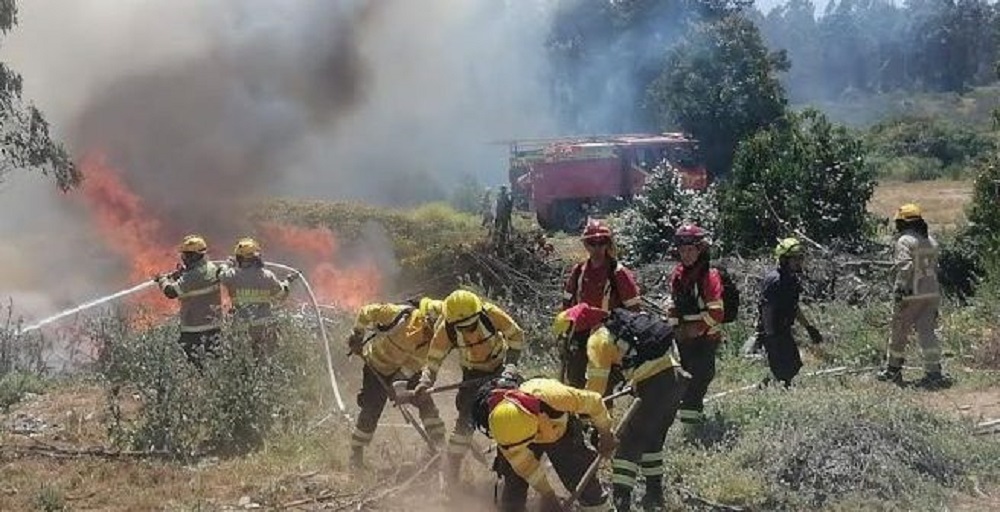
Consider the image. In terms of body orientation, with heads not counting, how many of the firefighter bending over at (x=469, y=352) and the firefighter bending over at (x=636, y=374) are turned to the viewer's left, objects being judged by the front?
1

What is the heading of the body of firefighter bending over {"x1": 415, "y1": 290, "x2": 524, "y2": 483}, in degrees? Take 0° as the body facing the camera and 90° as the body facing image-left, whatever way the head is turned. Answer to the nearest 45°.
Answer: approximately 0°

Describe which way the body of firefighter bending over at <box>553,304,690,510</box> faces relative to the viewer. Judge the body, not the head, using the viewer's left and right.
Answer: facing to the left of the viewer

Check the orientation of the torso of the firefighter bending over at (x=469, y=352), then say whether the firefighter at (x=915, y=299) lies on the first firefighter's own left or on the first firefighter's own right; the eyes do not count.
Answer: on the first firefighter's own left

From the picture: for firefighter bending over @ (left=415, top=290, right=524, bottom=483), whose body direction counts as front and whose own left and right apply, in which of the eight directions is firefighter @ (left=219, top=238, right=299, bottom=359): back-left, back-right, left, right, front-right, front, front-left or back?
back-right

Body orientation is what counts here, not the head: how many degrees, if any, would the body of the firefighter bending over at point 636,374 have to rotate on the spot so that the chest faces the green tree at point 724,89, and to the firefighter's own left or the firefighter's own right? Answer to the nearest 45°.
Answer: approximately 90° to the firefighter's own right

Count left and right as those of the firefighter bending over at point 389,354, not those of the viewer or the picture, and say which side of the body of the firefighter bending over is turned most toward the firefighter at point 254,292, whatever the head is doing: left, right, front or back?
back

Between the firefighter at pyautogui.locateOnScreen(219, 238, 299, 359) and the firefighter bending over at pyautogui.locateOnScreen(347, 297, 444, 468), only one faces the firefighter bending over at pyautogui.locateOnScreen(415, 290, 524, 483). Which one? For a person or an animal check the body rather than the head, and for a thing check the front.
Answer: the firefighter bending over at pyautogui.locateOnScreen(347, 297, 444, 468)

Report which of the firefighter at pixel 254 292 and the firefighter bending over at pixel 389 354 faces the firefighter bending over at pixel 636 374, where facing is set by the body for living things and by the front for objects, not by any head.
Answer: the firefighter bending over at pixel 389 354

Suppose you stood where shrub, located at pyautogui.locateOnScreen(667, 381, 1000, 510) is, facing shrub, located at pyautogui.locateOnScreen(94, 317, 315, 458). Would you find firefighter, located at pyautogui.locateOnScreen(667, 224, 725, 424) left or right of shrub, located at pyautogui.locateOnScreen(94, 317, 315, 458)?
right

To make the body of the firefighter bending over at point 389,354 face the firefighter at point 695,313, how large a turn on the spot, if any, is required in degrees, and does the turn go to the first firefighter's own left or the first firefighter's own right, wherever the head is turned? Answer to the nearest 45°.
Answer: approximately 45° to the first firefighter's own left

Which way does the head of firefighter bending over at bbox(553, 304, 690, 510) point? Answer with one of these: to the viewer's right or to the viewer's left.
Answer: to the viewer's left
